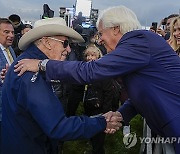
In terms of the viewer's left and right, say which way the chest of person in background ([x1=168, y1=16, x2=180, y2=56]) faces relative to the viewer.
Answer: facing the viewer

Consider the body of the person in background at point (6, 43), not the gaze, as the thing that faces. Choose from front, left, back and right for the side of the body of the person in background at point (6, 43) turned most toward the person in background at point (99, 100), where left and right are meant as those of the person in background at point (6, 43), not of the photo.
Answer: left

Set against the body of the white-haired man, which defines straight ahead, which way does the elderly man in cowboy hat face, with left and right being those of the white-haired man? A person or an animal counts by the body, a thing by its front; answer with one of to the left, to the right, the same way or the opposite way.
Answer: the opposite way

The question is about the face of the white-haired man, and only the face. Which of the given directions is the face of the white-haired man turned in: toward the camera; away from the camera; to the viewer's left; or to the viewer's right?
to the viewer's left

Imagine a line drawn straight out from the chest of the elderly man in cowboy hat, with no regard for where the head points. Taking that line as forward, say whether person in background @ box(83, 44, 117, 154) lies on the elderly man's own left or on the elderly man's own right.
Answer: on the elderly man's own left

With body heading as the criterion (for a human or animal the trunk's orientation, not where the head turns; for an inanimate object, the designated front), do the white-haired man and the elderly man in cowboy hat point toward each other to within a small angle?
yes

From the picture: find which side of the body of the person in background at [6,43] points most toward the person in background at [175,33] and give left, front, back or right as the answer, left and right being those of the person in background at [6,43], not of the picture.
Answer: front

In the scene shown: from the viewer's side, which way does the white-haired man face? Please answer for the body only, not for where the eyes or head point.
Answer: to the viewer's left

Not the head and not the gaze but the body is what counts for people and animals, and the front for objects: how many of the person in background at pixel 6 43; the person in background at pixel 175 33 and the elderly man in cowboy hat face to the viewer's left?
0

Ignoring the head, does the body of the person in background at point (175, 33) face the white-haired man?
yes

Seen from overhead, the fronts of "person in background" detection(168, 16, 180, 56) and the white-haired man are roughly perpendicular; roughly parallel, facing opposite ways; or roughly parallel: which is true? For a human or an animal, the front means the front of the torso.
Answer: roughly perpendicular

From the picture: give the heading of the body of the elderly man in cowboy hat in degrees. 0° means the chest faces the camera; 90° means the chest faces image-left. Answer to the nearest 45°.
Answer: approximately 270°

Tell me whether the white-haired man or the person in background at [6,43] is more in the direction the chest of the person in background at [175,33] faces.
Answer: the white-haired man
